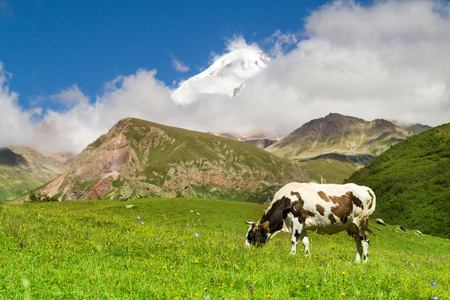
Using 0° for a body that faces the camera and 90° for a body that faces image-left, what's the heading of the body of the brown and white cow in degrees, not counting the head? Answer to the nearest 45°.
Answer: approximately 90°
